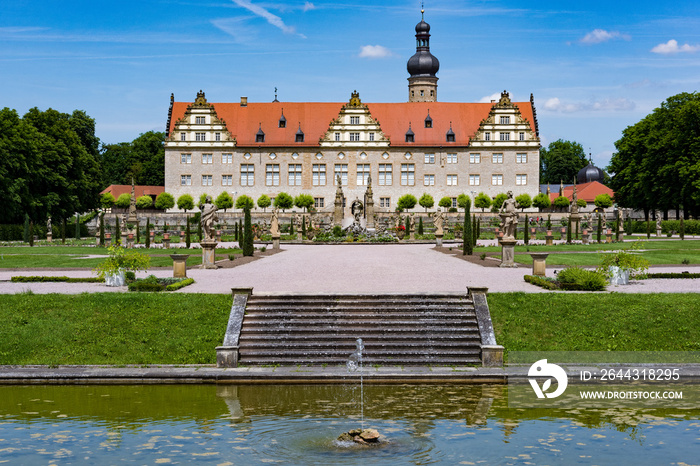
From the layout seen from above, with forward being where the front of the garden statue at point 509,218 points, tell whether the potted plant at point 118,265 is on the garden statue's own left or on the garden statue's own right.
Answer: on the garden statue's own right

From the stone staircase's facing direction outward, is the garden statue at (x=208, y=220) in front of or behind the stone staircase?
behind

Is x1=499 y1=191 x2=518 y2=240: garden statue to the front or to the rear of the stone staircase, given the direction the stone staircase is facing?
to the rear

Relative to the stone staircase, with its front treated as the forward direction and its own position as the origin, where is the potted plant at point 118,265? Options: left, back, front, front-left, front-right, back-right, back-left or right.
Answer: back-right

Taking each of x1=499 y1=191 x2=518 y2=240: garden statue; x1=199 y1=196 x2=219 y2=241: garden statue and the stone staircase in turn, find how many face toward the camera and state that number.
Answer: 3

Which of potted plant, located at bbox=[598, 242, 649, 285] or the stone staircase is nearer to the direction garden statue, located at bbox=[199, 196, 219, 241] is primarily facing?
the stone staircase

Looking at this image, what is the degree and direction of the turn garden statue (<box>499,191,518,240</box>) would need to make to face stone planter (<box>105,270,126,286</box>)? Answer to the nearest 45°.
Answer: approximately 45° to its right

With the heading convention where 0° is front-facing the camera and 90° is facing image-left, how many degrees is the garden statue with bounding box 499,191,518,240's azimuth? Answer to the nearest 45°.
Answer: approximately 0°

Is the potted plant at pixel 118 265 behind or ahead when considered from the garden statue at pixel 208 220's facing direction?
ahead
